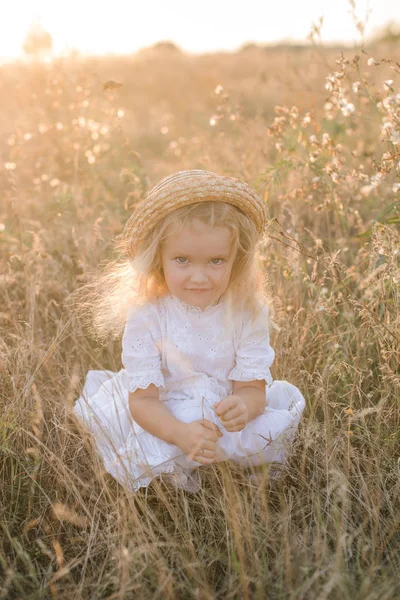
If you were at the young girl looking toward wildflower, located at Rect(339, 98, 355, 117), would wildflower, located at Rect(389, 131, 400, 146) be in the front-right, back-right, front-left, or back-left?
front-right

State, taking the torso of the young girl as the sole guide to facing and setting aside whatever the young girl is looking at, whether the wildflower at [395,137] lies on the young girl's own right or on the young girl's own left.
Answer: on the young girl's own left

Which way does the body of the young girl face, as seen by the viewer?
toward the camera

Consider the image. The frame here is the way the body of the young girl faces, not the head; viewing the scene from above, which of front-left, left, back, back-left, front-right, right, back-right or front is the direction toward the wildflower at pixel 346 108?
back-left
